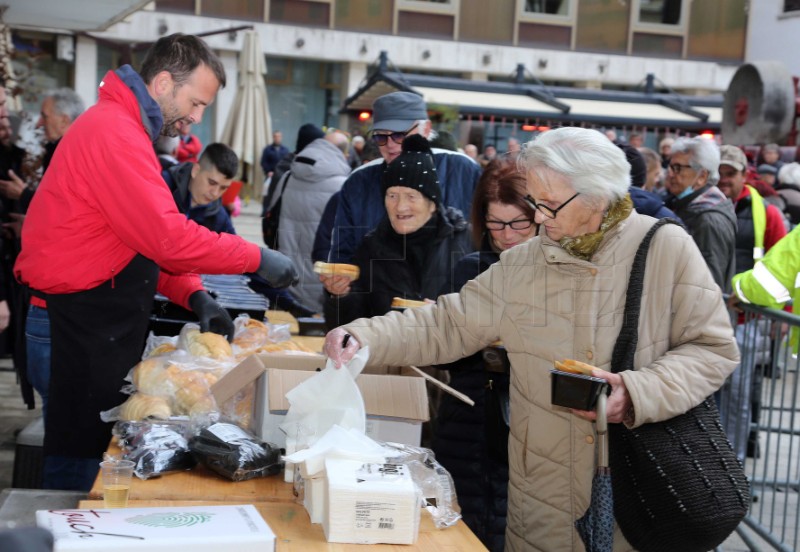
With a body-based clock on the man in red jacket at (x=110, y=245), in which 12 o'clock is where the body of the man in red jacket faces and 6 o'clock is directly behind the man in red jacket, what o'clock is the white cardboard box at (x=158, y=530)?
The white cardboard box is roughly at 3 o'clock from the man in red jacket.

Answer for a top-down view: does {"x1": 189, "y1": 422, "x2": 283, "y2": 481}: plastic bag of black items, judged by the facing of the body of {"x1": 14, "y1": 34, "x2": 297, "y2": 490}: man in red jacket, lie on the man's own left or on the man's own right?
on the man's own right

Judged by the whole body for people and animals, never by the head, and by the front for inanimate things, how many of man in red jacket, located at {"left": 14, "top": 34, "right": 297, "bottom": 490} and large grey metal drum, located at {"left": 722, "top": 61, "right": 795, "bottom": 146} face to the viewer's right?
1

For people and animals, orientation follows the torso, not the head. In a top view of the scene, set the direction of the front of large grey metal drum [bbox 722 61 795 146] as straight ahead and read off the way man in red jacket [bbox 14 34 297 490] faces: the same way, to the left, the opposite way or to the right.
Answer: the opposite way

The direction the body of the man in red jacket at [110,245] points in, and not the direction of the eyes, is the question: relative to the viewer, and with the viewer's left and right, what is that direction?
facing to the right of the viewer

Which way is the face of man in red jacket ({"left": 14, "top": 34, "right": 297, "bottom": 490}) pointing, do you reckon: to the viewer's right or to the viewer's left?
to the viewer's right

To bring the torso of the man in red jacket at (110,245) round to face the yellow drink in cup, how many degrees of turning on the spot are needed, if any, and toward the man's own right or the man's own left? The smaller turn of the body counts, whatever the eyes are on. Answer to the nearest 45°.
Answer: approximately 90° to the man's own right

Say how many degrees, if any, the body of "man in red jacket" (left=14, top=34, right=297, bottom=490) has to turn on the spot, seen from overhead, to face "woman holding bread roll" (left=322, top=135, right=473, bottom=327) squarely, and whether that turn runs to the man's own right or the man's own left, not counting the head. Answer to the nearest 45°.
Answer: approximately 45° to the man's own left

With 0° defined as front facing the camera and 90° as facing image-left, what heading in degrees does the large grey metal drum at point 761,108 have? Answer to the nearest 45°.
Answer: approximately 45°
